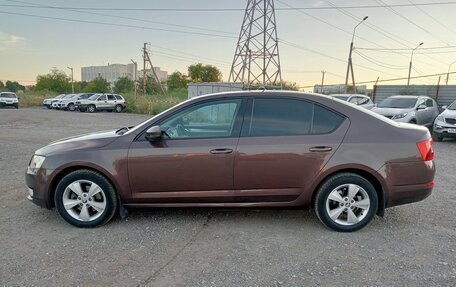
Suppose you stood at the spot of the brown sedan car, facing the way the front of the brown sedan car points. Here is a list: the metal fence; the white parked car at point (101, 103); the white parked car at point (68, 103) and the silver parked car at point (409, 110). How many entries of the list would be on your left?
0

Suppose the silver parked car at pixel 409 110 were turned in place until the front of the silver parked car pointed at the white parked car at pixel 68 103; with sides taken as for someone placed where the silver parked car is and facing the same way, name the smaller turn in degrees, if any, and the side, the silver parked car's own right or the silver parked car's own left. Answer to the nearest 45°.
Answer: approximately 45° to the silver parked car's own right

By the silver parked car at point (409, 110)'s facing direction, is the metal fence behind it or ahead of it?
behind

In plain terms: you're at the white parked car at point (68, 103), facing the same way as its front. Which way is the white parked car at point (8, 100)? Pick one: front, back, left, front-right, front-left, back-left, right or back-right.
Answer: right

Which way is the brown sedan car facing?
to the viewer's left

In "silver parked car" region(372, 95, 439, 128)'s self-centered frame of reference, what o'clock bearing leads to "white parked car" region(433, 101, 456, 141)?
The white parked car is roughly at 9 o'clock from the silver parked car.

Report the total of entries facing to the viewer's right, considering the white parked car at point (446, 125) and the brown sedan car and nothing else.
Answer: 0

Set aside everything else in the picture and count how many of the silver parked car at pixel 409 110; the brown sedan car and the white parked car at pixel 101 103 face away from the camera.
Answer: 0

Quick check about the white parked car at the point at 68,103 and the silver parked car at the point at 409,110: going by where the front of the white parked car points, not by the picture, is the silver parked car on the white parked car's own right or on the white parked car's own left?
on the white parked car's own left

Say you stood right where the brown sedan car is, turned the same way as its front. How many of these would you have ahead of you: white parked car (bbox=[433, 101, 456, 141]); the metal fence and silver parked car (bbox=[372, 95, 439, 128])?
0

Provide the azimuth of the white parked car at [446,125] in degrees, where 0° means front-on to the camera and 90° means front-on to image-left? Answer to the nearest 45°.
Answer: approximately 45°

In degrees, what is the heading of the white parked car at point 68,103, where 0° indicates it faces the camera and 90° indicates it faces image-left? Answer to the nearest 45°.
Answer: approximately 45°

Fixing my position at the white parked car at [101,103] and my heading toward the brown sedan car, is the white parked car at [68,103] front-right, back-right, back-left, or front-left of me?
back-right

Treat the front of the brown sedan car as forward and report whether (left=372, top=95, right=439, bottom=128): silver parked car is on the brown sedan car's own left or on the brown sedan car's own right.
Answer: on the brown sedan car's own right

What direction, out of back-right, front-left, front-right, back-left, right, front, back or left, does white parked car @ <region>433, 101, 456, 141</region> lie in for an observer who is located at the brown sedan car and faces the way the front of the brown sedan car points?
back-right
